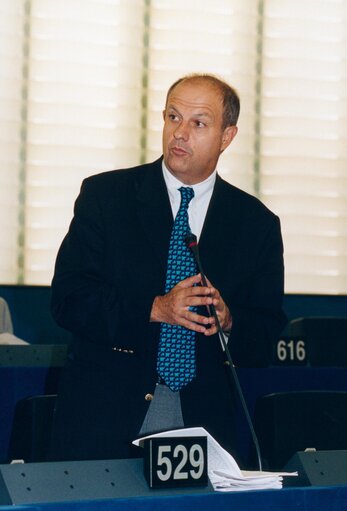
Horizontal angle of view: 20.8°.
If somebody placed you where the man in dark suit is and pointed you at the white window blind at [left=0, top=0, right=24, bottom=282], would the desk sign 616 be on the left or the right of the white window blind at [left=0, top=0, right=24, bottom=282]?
right

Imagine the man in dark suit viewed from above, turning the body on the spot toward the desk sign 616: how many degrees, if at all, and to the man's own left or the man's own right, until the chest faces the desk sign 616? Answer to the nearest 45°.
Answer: approximately 180°

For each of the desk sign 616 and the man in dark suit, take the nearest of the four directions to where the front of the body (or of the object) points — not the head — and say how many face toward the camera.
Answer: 2

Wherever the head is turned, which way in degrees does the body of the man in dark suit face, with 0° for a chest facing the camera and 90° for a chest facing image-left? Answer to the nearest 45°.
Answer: approximately 0°

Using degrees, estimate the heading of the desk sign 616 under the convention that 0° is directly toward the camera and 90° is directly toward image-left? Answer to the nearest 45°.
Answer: approximately 0°

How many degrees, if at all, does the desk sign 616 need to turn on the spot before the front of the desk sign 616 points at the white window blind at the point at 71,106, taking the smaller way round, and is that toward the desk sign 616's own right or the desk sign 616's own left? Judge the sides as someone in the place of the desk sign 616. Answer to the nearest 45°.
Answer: approximately 135° to the desk sign 616's own right

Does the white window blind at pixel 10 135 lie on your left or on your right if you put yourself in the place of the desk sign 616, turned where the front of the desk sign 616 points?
on your right

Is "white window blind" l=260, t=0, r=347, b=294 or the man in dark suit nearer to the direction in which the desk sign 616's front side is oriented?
the man in dark suit

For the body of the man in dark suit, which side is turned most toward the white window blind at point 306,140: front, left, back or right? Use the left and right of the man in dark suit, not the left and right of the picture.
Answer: back

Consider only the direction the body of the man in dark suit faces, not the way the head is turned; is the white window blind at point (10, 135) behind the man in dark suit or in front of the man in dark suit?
behind

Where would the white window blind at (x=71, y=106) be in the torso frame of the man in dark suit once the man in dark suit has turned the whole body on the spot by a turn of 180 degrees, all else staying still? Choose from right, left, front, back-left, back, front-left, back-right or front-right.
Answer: front

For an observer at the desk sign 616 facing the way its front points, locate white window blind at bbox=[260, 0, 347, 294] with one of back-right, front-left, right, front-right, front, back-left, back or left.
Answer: back
